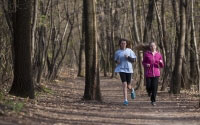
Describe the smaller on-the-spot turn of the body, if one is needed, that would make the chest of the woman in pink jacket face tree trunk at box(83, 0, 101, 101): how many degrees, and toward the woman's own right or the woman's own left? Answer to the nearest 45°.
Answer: approximately 90° to the woman's own right

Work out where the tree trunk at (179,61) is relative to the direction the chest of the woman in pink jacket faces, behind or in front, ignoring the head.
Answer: behind

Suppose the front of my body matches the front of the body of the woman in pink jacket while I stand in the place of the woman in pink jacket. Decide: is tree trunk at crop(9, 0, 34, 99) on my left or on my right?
on my right

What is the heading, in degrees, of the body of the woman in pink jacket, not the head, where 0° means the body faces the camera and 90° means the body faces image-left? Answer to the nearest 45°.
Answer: approximately 0°
